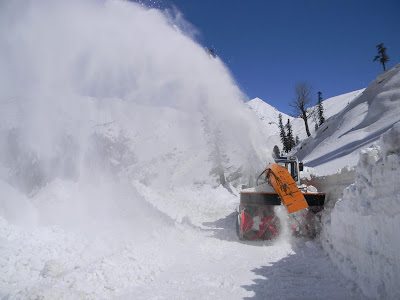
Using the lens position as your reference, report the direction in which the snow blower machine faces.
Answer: facing the viewer
